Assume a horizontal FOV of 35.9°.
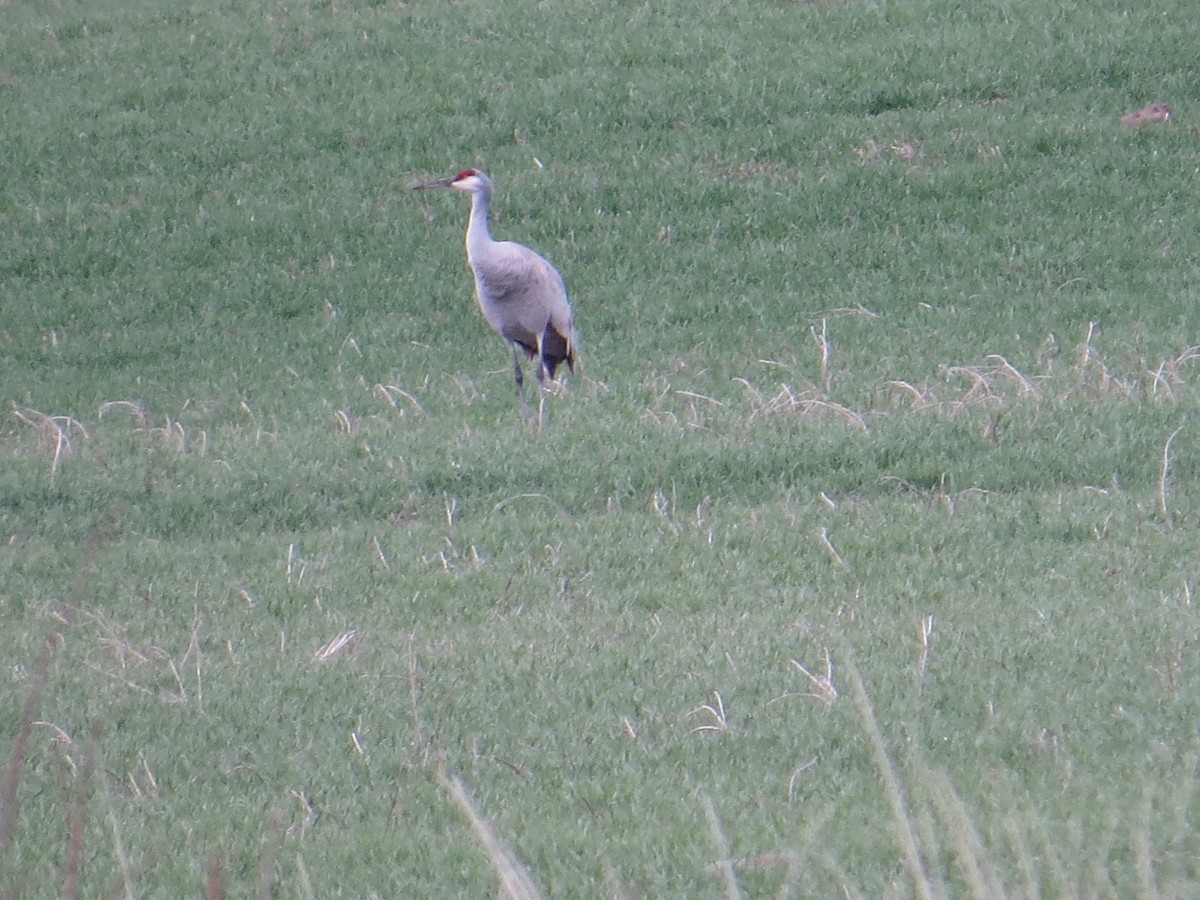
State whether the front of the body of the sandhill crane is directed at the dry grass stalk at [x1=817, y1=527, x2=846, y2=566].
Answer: no

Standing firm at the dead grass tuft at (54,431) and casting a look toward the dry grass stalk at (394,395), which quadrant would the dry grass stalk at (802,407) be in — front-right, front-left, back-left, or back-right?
front-right

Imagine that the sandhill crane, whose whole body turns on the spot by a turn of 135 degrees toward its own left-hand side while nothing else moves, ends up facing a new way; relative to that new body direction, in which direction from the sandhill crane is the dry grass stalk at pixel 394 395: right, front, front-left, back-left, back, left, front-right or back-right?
right

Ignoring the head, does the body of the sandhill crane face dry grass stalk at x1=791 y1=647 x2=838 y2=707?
no

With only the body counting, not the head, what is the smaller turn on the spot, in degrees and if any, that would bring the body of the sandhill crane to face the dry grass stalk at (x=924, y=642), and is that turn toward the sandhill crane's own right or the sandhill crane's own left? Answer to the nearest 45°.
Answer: approximately 90° to the sandhill crane's own left

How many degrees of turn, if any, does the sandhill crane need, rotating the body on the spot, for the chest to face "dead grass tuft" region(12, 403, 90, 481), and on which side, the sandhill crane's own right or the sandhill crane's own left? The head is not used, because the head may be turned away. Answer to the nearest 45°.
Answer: approximately 45° to the sandhill crane's own left

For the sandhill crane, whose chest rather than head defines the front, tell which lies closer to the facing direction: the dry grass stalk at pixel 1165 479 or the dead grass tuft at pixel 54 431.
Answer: the dead grass tuft

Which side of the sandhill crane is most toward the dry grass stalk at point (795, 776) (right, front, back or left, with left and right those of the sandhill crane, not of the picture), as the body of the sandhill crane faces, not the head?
left

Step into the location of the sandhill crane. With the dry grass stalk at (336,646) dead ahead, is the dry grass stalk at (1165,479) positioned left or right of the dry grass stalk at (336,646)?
left

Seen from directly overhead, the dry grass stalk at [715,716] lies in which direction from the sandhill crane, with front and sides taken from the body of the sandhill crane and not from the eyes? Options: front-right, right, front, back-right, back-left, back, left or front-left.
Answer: left

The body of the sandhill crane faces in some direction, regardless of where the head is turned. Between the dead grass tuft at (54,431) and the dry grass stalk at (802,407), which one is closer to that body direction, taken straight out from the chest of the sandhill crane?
the dead grass tuft

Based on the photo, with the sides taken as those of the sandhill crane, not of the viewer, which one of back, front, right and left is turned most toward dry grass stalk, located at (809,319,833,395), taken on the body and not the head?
back

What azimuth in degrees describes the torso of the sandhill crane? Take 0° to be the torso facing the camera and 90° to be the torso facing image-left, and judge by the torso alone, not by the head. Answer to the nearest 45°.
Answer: approximately 90°

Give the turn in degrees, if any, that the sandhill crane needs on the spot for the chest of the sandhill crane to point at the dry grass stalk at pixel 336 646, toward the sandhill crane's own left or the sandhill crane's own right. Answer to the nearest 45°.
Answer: approximately 90° to the sandhill crane's own left
